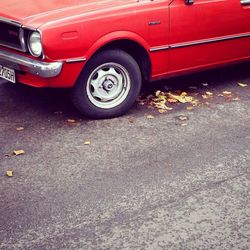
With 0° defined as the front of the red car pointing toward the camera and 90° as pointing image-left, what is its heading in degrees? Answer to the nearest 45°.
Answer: approximately 45°

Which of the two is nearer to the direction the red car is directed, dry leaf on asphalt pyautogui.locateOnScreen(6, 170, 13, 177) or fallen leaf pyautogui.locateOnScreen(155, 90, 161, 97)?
the dry leaf on asphalt
